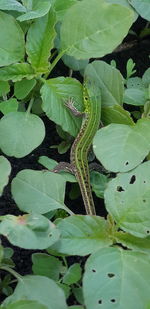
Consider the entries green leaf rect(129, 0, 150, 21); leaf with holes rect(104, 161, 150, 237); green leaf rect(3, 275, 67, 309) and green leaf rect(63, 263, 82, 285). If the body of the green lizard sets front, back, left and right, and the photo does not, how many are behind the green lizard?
3

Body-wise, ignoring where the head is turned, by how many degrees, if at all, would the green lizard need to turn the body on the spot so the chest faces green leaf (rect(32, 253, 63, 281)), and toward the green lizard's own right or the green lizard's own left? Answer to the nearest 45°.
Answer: approximately 180°

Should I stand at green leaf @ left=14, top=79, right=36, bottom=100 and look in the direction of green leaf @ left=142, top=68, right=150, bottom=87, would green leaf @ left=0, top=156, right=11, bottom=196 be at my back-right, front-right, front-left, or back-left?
back-right

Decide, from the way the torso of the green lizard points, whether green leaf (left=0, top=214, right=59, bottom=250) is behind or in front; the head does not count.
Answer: behind

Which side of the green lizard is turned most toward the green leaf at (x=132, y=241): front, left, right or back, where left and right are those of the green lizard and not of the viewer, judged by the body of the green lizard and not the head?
back

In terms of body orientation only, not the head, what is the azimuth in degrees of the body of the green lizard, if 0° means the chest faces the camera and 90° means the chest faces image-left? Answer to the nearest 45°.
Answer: approximately 180°

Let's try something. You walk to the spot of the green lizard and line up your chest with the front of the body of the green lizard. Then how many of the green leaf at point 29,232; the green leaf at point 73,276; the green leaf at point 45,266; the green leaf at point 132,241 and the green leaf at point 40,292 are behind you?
5

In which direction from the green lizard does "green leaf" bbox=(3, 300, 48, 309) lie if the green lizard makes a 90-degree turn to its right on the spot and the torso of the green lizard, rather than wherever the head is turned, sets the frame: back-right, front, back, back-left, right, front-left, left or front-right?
right
